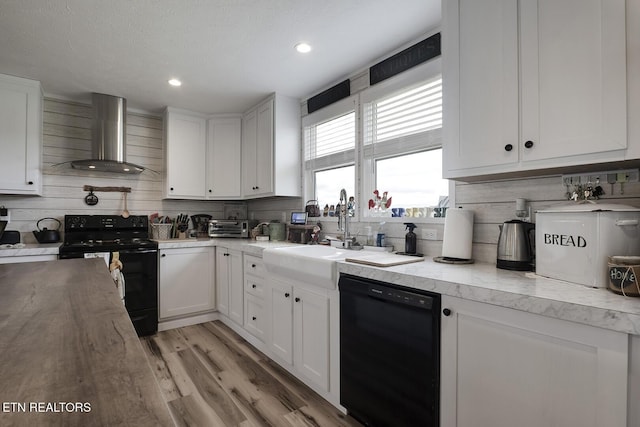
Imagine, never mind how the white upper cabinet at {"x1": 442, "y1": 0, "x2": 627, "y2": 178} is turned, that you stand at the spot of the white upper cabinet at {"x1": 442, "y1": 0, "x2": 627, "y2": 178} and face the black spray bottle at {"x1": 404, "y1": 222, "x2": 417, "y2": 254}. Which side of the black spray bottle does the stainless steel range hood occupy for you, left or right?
left

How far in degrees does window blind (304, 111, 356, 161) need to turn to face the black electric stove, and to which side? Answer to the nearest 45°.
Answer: approximately 45° to its right

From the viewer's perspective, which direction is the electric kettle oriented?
to the viewer's left

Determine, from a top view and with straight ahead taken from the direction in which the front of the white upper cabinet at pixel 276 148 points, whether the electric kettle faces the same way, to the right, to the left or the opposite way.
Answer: to the right

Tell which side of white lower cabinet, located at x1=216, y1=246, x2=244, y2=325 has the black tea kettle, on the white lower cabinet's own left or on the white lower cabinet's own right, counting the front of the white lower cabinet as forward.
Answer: on the white lower cabinet's own right

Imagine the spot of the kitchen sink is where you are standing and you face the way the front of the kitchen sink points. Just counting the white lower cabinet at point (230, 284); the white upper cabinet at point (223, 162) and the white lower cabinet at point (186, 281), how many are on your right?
3
